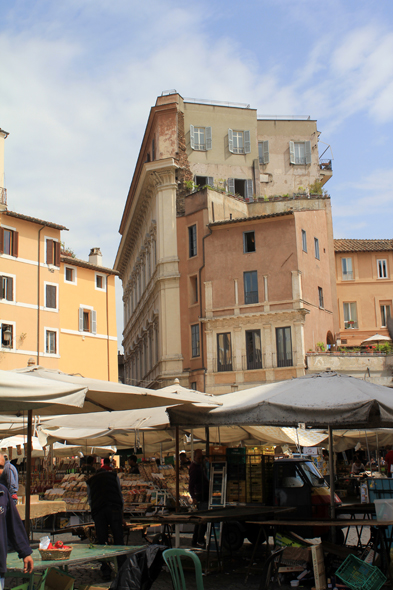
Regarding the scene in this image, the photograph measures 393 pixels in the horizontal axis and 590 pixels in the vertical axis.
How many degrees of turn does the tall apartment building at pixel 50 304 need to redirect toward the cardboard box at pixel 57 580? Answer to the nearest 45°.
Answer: approximately 45° to its right

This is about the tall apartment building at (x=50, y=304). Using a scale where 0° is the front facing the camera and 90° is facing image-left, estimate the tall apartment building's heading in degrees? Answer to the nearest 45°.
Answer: approximately 315°
